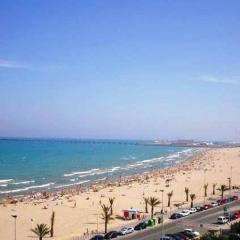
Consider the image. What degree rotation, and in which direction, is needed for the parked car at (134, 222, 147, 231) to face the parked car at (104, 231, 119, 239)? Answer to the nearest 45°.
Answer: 0° — it already faces it

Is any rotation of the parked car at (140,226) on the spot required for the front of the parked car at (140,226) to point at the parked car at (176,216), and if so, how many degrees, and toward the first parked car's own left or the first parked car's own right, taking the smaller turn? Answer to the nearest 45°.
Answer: approximately 180°

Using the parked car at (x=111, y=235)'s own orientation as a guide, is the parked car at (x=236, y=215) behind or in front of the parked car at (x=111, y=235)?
behind

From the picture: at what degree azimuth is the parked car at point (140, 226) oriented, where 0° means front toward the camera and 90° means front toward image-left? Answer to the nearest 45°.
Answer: approximately 45°

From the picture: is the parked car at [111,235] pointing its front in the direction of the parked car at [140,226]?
no

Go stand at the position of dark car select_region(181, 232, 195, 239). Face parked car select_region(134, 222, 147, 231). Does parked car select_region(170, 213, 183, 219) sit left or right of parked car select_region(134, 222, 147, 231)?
right

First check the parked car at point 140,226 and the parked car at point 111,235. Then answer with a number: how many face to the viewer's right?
0

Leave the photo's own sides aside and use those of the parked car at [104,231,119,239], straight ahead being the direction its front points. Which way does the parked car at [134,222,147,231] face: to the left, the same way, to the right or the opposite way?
the same way
